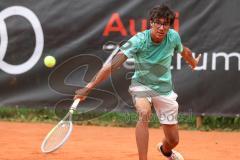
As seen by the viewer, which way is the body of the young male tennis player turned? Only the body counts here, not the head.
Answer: toward the camera

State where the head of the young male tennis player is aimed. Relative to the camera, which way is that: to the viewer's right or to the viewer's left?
to the viewer's left
